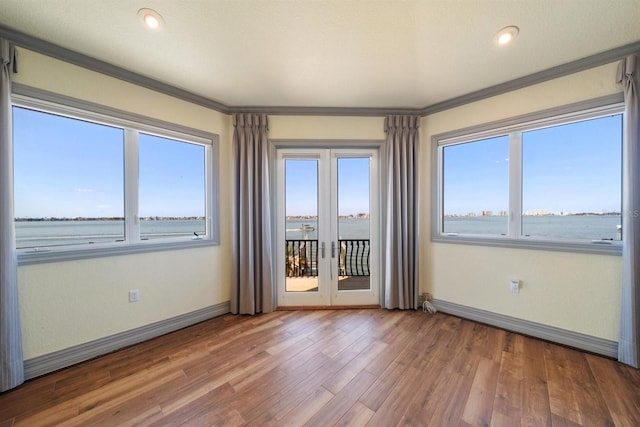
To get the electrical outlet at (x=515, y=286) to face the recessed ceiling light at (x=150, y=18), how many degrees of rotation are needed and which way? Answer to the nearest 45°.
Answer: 0° — it already faces it

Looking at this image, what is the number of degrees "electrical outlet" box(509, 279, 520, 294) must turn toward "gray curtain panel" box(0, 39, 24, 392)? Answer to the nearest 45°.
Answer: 0° — it already faces it

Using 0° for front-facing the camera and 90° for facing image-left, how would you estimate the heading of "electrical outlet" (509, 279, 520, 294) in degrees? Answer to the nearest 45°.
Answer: approximately 45°
